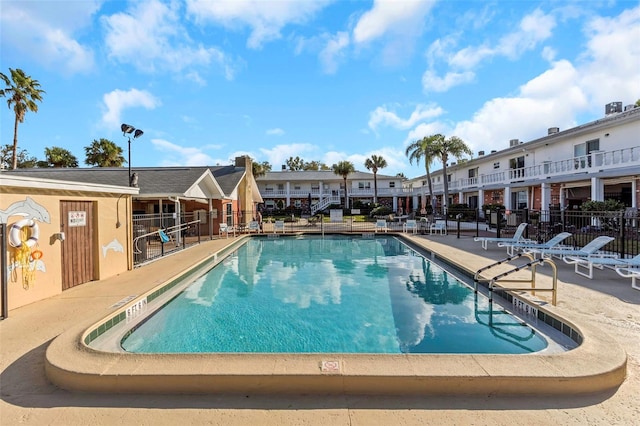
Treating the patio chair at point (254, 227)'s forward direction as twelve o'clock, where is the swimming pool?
The swimming pool is roughly at 12 o'clock from the patio chair.

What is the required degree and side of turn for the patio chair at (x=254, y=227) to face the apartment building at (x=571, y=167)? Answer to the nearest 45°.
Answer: approximately 90° to its left

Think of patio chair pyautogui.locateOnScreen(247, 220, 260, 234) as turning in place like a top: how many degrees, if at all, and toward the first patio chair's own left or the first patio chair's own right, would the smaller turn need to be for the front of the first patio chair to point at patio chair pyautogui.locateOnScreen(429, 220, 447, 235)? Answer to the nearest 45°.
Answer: approximately 90° to the first patio chair's own left

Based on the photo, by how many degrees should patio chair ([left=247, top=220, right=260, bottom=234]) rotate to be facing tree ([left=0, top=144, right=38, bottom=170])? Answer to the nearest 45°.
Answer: approximately 135° to its right

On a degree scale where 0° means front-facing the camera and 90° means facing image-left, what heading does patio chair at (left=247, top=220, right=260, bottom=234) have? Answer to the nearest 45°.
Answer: approximately 0°

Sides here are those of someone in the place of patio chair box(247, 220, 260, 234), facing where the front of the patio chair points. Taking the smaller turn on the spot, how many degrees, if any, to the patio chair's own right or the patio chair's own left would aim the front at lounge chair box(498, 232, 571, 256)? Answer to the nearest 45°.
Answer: approximately 45° to the patio chair's own left

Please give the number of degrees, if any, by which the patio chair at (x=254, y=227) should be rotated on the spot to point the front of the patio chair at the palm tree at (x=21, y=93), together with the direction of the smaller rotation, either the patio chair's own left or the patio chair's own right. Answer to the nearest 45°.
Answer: approximately 90° to the patio chair's own right

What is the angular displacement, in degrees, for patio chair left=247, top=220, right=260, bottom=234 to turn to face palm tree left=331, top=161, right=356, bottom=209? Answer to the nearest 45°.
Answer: approximately 135° to its left

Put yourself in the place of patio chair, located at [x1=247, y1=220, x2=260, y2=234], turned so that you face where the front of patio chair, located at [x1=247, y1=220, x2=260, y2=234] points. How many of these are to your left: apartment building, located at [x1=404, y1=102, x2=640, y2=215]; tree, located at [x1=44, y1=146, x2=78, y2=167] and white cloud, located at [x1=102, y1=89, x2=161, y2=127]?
1
